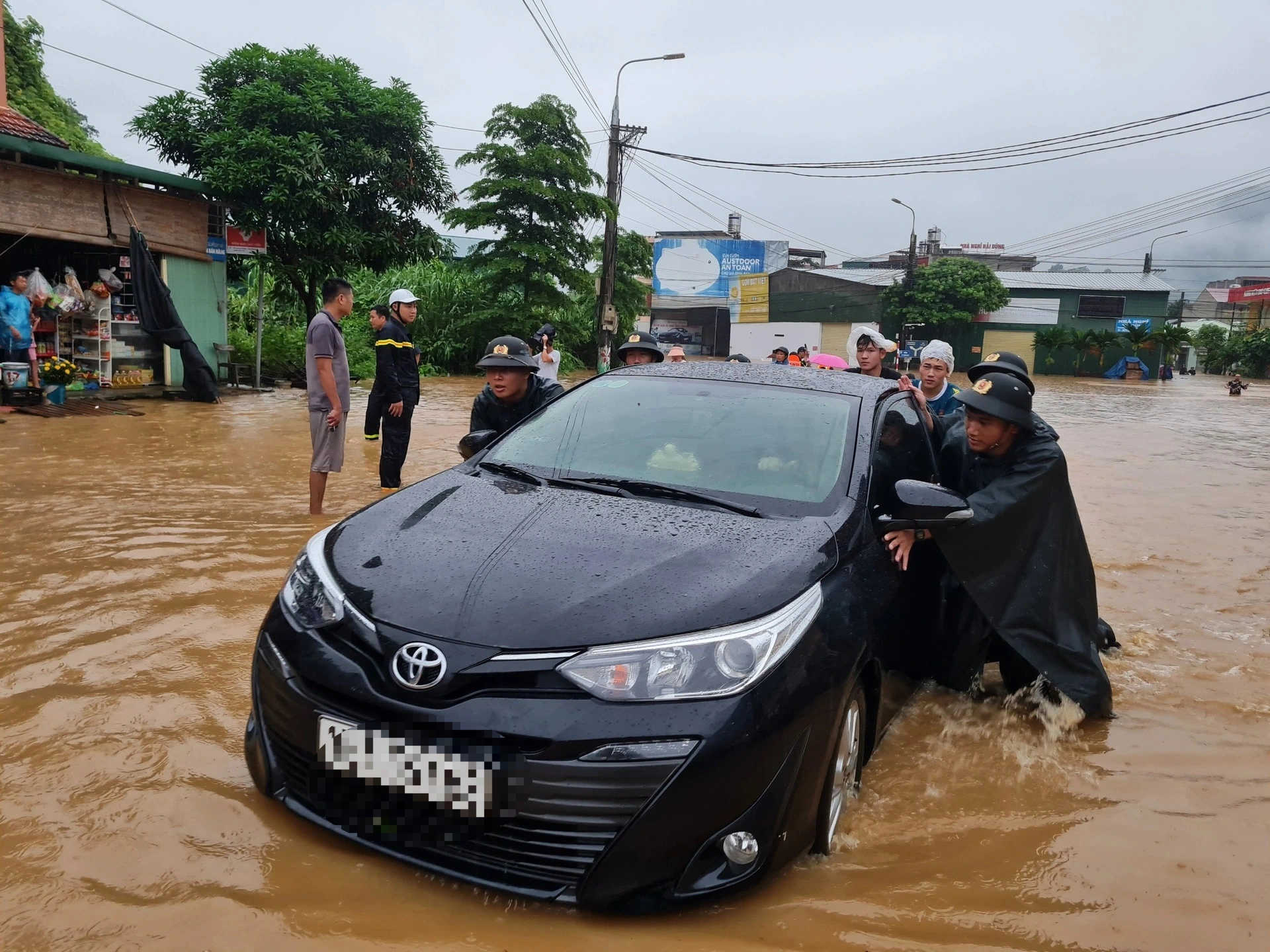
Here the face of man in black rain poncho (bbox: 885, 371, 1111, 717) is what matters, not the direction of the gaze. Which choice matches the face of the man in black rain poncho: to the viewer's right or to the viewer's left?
to the viewer's left

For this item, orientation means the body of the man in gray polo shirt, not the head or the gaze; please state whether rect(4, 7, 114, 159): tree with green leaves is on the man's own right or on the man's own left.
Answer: on the man's own left

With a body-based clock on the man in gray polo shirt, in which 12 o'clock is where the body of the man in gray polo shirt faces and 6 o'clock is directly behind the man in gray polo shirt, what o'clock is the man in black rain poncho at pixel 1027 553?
The man in black rain poncho is roughly at 2 o'clock from the man in gray polo shirt.

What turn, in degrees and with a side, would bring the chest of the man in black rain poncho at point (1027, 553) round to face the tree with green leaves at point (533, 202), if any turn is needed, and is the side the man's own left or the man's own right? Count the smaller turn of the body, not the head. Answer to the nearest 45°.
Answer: approximately 90° to the man's own right

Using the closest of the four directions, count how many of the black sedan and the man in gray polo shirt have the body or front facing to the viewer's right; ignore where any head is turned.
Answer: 1

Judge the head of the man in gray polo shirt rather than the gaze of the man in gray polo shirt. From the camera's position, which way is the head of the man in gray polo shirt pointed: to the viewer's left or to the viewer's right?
to the viewer's right

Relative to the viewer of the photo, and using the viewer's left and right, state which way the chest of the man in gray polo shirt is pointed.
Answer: facing to the right of the viewer

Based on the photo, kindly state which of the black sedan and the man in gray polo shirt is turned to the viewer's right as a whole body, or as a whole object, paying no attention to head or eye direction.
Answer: the man in gray polo shirt
